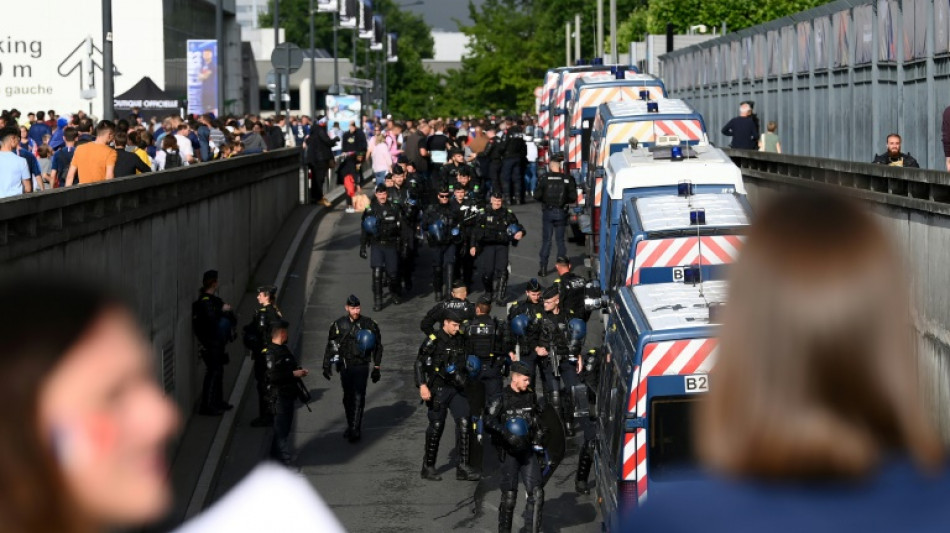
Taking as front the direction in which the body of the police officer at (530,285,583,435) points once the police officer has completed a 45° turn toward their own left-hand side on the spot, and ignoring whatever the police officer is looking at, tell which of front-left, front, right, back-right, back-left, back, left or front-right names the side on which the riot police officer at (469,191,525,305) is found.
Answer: back-left

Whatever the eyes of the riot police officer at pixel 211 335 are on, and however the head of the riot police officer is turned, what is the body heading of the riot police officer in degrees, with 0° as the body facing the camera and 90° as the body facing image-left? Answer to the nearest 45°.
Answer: approximately 270°

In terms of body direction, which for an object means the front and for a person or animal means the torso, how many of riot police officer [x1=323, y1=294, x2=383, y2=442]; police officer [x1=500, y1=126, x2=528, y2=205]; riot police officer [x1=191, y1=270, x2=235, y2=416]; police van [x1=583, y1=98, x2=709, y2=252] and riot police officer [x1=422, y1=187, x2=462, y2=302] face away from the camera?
2

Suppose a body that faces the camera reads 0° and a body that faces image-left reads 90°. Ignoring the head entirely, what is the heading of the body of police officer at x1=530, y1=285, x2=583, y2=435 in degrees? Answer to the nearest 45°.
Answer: approximately 0°

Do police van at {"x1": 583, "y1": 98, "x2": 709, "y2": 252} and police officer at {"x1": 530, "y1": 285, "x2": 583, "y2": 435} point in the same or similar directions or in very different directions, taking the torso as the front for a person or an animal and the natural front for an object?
very different directions

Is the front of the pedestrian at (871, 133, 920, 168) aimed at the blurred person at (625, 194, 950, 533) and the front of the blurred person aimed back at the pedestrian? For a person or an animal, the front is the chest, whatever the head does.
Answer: yes

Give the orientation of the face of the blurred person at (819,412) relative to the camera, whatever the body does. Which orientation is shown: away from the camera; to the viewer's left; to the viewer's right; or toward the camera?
away from the camera
